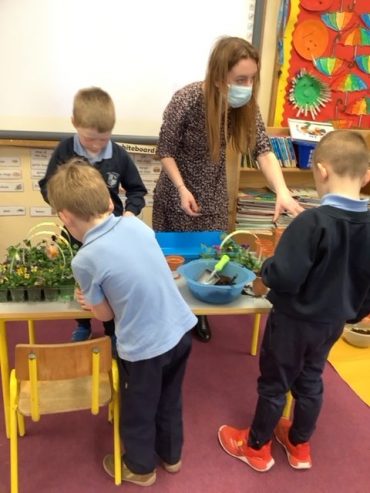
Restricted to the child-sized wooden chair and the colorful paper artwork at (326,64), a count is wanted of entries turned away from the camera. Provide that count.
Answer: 1

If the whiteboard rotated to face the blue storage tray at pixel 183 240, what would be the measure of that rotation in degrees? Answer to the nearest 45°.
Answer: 0° — it already faces it

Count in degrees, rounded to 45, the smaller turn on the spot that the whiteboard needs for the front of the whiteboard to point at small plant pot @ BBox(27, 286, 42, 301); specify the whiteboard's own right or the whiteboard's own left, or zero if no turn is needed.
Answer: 0° — it already faces it

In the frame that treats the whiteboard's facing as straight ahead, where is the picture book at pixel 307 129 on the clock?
The picture book is roughly at 9 o'clock from the whiteboard.

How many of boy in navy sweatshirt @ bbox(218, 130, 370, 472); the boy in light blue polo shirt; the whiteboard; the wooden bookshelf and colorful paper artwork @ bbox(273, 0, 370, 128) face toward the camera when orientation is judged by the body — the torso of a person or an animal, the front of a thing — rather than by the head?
3

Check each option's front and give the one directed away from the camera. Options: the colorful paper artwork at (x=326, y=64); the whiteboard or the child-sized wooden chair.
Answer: the child-sized wooden chair

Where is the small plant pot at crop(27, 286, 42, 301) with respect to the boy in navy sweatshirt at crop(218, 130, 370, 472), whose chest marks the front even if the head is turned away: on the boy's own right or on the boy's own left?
on the boy's own left

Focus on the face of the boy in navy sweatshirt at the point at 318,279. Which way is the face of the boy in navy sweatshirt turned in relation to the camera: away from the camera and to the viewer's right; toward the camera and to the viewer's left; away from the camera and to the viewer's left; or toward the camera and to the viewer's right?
away from the camera and to the viewer's left

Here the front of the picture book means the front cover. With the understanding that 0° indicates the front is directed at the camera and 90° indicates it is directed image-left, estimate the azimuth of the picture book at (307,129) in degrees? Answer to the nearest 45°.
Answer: approximately 0°

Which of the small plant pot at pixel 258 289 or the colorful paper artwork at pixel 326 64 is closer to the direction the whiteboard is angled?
the small plant pot

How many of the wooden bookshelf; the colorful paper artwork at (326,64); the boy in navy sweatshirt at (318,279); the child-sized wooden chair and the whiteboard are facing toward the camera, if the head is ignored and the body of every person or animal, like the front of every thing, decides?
3
